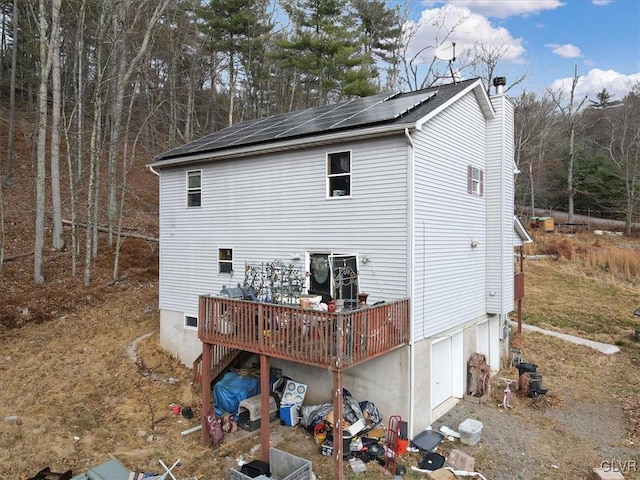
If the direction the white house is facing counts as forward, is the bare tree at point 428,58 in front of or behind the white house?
in front

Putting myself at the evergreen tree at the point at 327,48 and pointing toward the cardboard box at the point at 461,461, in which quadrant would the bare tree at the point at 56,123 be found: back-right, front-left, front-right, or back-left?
front-right

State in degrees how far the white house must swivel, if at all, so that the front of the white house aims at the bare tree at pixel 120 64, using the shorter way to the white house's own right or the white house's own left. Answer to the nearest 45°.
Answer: approximately 90° to the white house's own left

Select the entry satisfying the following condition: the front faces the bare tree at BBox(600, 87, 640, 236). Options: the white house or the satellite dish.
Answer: the white house

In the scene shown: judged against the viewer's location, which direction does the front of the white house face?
facing away from the viewer and to the right of the viewer

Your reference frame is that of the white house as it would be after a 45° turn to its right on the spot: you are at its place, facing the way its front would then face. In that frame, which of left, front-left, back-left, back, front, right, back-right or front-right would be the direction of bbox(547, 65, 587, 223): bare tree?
front-left

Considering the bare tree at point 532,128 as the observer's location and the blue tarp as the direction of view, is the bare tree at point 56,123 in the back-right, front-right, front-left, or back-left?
front-right
